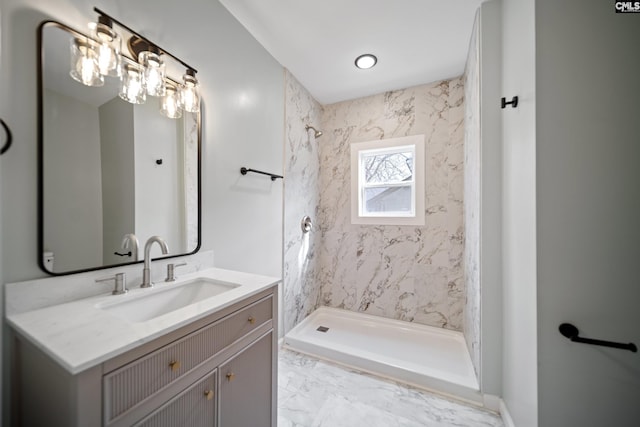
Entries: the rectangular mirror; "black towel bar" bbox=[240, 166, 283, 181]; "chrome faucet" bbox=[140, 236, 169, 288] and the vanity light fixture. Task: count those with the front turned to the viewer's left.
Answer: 0

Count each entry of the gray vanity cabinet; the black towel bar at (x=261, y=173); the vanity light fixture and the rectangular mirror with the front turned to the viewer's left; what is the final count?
0

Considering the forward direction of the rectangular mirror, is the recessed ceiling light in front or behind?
in front

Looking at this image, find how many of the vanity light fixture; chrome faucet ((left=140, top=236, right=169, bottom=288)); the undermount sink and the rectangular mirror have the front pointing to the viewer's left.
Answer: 0

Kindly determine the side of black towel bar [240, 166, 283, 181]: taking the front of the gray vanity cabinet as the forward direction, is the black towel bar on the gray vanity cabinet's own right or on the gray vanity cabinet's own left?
on the gray vanity cabinet's own left

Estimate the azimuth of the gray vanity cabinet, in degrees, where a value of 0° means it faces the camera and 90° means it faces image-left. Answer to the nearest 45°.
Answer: approximately 315°

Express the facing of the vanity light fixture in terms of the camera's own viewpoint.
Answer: facing the viewer and to the right of the viewer

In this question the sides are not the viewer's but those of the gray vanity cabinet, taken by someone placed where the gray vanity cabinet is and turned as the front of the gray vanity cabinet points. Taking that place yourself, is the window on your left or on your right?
on your left

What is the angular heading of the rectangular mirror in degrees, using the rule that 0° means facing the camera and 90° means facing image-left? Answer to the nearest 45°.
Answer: approximately 315°

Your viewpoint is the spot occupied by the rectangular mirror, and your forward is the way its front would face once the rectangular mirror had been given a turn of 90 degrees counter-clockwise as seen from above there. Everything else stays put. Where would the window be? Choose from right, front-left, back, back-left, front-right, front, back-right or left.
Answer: front-right

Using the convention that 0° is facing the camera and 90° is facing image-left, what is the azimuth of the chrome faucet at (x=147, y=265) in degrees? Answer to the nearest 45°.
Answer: approximately 315°
